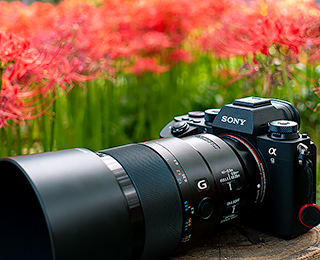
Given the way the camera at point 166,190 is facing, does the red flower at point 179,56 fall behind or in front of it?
behind

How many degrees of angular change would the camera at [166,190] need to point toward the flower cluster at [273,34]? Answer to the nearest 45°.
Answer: approximately 180°

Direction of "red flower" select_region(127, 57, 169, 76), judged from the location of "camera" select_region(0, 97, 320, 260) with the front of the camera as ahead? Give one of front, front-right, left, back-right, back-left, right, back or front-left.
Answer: back-right

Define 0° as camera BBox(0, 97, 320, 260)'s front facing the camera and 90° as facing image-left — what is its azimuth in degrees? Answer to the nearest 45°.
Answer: approximately 45°
